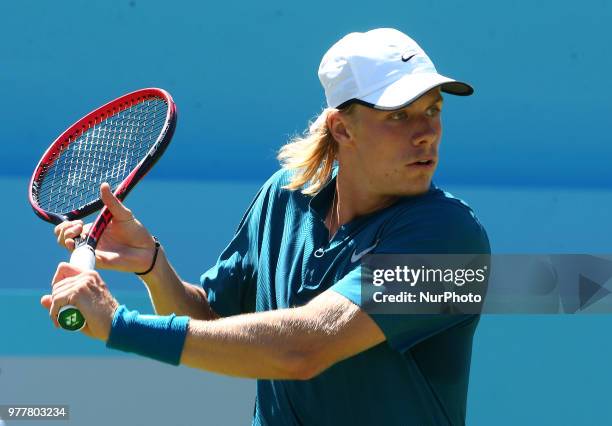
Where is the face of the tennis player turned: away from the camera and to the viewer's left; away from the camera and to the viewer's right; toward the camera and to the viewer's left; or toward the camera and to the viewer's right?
toward the camera and to the viewer's right

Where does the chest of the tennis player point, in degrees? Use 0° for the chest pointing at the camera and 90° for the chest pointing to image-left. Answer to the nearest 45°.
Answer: approximately 45°
